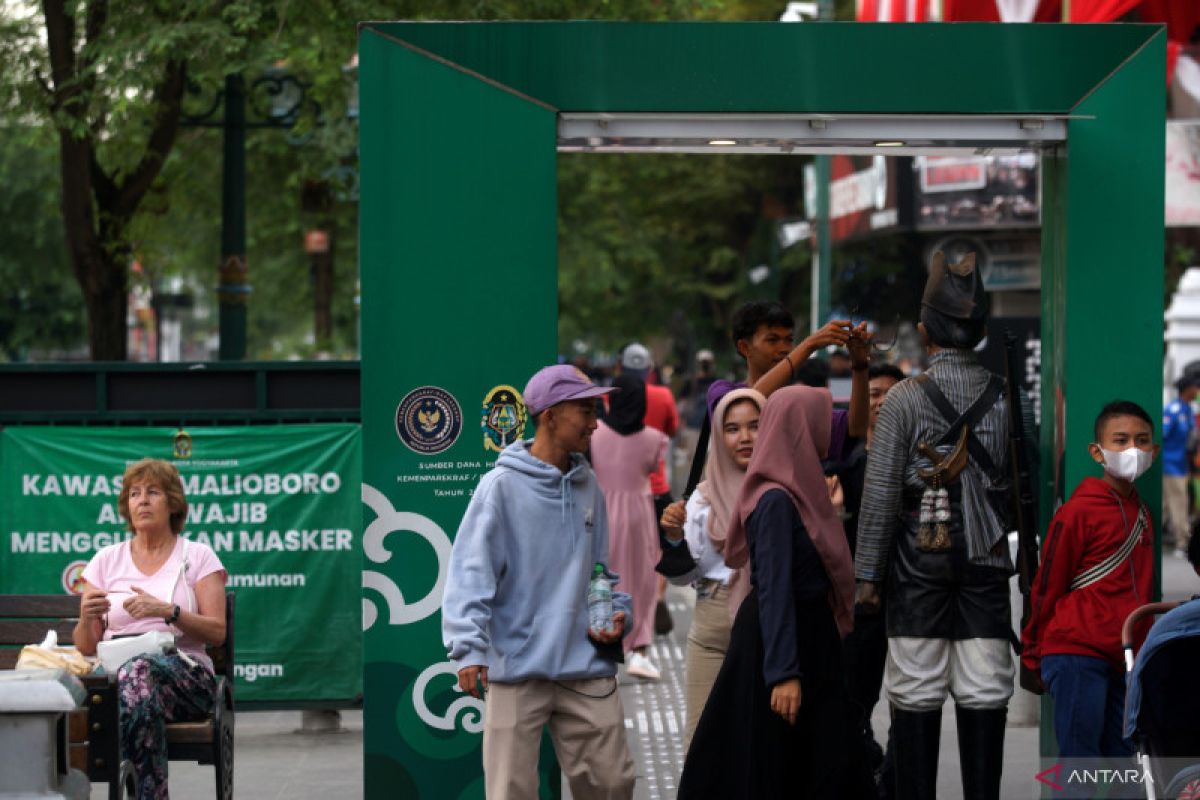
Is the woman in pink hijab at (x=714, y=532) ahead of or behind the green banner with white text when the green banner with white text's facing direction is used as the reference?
ahead

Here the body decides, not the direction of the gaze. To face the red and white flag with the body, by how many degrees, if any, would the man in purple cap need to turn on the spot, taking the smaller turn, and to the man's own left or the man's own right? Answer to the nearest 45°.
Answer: approximately 135° to the man's own left

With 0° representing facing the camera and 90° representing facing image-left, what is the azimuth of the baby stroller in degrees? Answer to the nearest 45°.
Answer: approximately 315°

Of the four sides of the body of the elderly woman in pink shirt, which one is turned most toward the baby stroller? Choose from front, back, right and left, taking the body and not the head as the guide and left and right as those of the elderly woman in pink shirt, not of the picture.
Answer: left

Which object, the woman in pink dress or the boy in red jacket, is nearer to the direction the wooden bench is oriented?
the boy in red jacket

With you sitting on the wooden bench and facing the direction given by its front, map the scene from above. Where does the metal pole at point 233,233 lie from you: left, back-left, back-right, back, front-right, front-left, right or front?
back

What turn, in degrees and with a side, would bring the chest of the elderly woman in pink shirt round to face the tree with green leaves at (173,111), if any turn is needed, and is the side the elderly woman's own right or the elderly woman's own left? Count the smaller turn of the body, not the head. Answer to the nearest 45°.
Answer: approximately 135° to the elderly woman's own right

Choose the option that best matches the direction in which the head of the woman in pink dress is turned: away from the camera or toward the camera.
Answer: away from the camera

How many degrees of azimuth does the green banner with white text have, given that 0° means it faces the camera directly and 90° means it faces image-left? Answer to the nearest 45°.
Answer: approximately 0°
